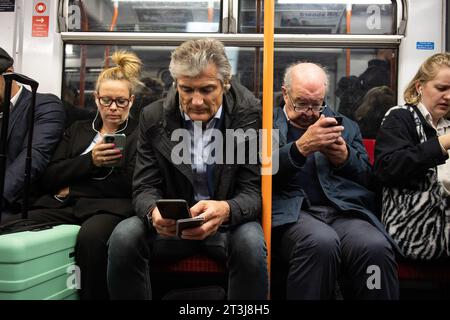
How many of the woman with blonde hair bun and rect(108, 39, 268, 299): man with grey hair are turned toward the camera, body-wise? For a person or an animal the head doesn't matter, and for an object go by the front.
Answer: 2

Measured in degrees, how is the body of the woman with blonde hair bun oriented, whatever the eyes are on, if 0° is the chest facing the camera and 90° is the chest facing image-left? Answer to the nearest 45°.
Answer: approximately 0°

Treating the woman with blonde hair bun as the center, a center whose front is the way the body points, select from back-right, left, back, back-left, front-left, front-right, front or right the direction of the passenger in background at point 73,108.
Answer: back

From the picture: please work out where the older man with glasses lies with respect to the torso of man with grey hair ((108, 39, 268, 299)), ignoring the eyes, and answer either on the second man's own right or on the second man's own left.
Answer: on the second man's own left

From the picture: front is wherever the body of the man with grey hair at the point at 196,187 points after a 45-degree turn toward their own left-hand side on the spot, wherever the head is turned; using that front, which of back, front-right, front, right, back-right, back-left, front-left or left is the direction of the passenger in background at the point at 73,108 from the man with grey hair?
back

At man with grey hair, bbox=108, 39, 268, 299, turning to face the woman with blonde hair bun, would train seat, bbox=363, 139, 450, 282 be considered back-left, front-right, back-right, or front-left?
back-right

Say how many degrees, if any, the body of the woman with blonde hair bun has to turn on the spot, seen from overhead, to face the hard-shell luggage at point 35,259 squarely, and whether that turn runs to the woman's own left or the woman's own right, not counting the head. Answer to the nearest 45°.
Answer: approximately 45° to the woman's own right

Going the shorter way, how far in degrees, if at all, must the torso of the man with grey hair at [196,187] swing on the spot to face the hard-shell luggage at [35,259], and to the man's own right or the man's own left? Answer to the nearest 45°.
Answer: approximately 90° to the man's own right

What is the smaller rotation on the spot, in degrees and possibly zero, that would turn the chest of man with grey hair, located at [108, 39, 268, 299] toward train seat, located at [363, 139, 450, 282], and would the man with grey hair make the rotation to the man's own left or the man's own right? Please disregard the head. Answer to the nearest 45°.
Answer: approximately 90° to the man's own left

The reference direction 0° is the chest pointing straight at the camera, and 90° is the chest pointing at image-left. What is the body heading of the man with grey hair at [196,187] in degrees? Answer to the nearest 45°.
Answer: approximately 0°

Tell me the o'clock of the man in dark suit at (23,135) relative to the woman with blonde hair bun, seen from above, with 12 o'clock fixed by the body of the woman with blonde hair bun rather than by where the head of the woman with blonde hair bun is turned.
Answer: The man in dark suit is roughly at 4 o'clock from the woman with blonde hair bun.
